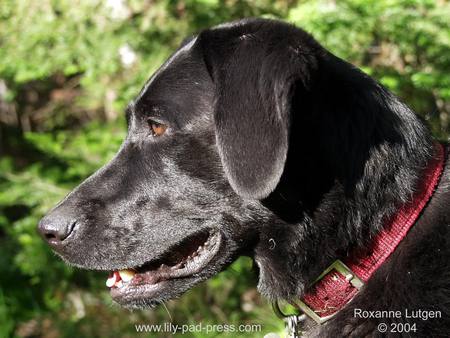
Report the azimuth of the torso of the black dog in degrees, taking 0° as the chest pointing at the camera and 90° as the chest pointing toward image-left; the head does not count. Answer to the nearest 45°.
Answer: approximately 90°
